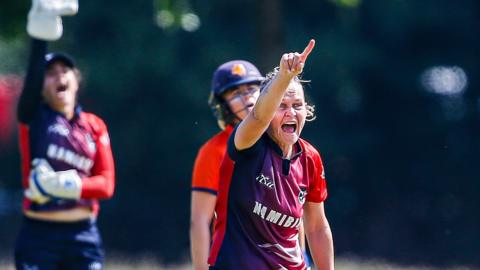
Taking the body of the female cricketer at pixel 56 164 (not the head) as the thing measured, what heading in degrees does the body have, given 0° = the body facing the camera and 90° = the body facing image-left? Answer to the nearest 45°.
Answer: approximately 0°

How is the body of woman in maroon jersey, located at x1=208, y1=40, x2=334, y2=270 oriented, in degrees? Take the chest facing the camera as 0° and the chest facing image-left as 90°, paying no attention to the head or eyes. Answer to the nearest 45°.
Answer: approximately 315°

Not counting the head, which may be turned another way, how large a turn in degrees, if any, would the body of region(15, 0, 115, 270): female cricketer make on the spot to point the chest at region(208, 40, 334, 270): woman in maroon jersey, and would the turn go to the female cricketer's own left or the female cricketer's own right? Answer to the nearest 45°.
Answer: approximately 45° to the female cricketer's own left
